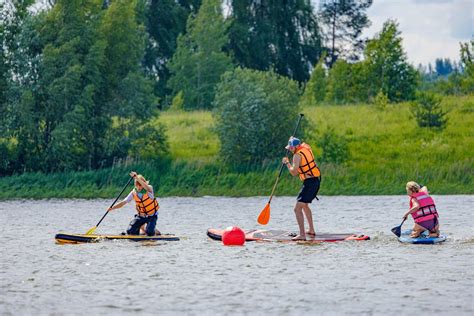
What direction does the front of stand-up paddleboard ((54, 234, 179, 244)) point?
to the viewer's left

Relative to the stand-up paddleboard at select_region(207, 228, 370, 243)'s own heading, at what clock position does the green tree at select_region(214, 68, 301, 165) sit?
The green tree is roughly at 3 o'clock from the stand-up paddleboard.

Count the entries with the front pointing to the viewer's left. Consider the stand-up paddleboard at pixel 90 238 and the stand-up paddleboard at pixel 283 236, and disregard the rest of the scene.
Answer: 2

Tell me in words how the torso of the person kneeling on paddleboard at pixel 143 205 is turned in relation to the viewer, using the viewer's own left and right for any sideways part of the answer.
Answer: facing the viewer and to the left of the viewer

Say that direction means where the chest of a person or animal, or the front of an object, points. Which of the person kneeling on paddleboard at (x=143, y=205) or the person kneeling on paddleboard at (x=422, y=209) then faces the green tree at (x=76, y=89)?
the person kneeling on paddleboard at (x=422, y=209)

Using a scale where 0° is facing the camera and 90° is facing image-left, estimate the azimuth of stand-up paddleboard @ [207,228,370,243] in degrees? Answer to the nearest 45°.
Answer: approximately 90°

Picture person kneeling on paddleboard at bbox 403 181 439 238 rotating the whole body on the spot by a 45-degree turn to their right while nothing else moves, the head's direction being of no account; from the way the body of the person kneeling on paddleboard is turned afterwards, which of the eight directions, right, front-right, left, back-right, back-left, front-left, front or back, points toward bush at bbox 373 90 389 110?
front
